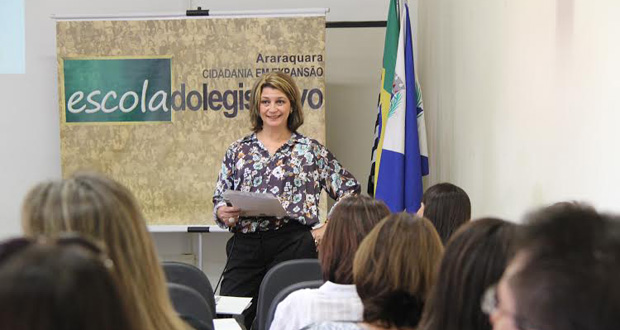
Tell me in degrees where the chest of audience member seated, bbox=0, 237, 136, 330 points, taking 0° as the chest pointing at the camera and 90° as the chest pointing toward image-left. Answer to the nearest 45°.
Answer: approximately 180°

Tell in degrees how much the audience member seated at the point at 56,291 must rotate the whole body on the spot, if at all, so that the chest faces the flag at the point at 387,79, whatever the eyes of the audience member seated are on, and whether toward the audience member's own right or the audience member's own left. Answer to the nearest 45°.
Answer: approximately 45° to the audience member's own right

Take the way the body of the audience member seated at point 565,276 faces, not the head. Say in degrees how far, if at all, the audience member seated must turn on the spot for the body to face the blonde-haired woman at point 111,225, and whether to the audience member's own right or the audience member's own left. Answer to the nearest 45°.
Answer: approximately 45° to the audience member's own left

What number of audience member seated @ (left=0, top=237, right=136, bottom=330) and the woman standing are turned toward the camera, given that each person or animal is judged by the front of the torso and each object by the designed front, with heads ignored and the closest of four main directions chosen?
1

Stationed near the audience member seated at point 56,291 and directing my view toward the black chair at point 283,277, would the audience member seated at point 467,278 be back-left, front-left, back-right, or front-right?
front-right

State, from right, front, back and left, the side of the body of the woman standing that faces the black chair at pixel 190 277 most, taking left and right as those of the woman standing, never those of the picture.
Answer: front

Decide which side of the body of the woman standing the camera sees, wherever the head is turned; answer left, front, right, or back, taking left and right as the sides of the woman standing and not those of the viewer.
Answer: front

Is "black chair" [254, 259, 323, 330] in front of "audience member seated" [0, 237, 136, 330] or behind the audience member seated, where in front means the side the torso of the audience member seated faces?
in front

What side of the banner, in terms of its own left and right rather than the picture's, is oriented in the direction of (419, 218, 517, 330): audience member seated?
front

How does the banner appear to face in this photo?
toward the camera

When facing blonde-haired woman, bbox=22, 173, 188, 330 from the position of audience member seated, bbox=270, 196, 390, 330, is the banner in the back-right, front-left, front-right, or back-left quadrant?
back-right

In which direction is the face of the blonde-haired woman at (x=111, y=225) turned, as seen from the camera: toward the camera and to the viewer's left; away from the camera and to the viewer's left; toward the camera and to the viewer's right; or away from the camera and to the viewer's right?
away from the camera and to the viewer's right

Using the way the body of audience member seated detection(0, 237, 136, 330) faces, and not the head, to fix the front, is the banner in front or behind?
in front

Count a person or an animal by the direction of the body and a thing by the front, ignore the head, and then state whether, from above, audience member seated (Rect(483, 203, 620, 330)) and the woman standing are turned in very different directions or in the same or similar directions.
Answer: very different directions

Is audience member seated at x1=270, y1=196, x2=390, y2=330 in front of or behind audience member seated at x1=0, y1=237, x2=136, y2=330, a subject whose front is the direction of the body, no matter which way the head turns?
in front

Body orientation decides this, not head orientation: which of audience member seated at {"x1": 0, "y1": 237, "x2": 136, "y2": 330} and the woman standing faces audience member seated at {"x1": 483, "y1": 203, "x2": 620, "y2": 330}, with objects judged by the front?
the woman standing

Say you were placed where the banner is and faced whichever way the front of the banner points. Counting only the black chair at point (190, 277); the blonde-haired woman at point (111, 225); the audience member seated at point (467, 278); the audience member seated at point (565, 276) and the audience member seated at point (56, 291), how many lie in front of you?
5

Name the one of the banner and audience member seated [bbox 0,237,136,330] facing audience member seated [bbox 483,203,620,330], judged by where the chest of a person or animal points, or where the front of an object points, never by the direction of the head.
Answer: the banner

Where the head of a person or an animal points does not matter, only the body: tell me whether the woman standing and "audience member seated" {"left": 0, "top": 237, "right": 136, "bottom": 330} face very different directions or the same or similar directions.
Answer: very different directions
